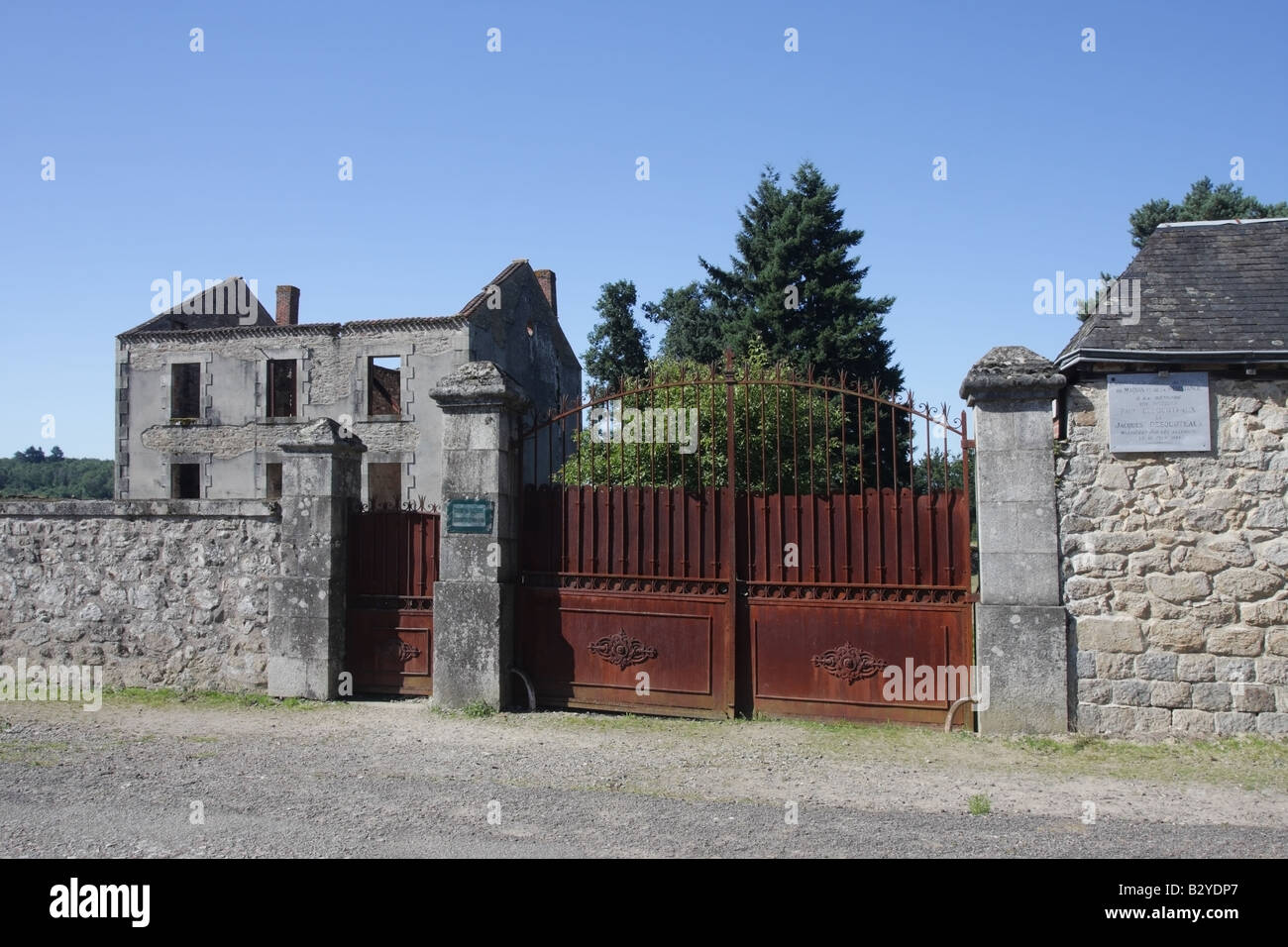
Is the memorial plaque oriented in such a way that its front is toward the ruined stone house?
no

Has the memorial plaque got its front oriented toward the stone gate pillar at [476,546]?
no

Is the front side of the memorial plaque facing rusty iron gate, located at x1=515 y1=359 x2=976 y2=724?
no

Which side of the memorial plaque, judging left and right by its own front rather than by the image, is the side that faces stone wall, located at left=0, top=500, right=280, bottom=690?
right

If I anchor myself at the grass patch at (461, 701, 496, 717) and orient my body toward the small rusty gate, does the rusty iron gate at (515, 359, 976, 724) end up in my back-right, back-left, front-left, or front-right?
back-right

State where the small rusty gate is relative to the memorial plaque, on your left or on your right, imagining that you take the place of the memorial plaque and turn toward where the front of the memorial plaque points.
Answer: on your right

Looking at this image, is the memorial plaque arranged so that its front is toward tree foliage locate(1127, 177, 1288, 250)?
no

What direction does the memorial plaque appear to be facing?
toward the camera
